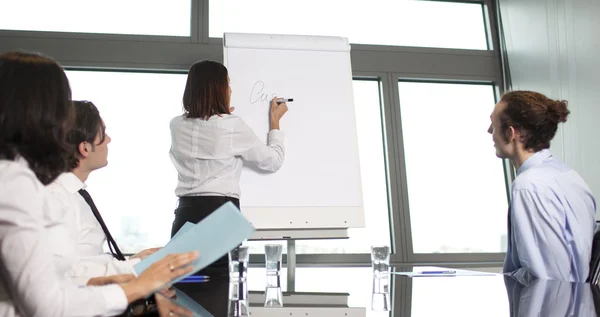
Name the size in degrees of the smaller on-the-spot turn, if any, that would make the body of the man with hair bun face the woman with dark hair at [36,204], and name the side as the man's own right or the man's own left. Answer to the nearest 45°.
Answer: approximately 90° to the man's own left

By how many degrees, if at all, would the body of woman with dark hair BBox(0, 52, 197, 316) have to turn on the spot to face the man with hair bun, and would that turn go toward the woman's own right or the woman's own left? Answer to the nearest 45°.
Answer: approximately 45° to the woman's own right

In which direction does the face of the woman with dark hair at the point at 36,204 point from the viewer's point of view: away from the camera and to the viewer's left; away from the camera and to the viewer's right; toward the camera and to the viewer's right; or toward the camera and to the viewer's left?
away from the camera and to the viewer's right

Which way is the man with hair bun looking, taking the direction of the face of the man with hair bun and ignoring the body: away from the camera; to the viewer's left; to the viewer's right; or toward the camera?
to the viewer's left

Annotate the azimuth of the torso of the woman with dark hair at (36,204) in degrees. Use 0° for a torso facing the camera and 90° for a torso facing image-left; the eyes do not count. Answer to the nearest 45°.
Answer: approximately 225°

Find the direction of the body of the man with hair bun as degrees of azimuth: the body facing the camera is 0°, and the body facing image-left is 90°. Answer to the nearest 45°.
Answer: approximately 135°
